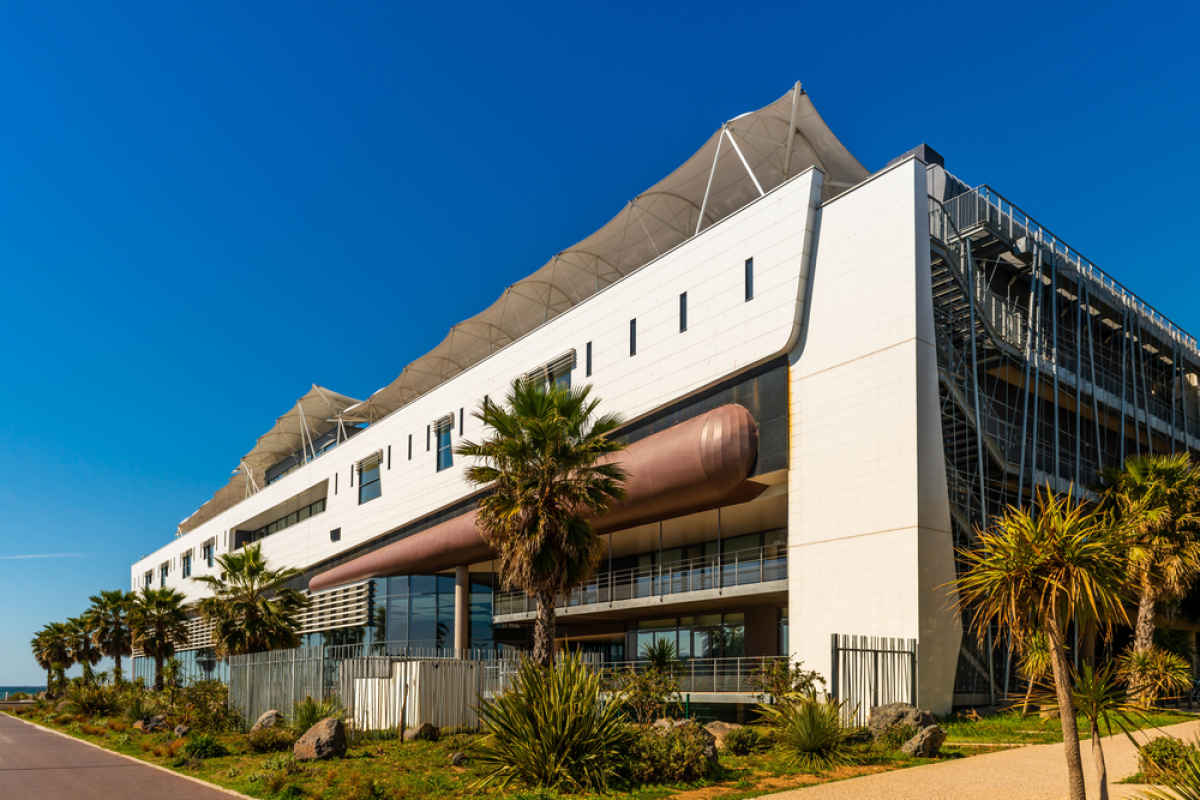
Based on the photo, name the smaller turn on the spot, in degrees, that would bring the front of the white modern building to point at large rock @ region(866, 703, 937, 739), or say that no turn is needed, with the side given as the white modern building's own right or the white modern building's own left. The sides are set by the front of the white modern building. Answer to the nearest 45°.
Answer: approximately 45° to the white modern building's own left

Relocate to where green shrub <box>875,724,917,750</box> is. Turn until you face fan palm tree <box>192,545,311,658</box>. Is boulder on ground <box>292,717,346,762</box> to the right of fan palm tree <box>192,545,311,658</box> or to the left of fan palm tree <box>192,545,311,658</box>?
left

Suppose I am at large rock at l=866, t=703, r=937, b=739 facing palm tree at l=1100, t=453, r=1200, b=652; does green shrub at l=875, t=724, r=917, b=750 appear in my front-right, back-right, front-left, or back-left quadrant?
back-right

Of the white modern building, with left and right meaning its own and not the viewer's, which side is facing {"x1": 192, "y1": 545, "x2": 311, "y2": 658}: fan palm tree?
right

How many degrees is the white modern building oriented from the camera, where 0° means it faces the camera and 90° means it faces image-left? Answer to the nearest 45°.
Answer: approximately 45°

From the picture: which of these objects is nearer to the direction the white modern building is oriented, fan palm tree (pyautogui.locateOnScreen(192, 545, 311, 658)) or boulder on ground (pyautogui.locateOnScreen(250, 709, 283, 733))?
the boulder on ground
